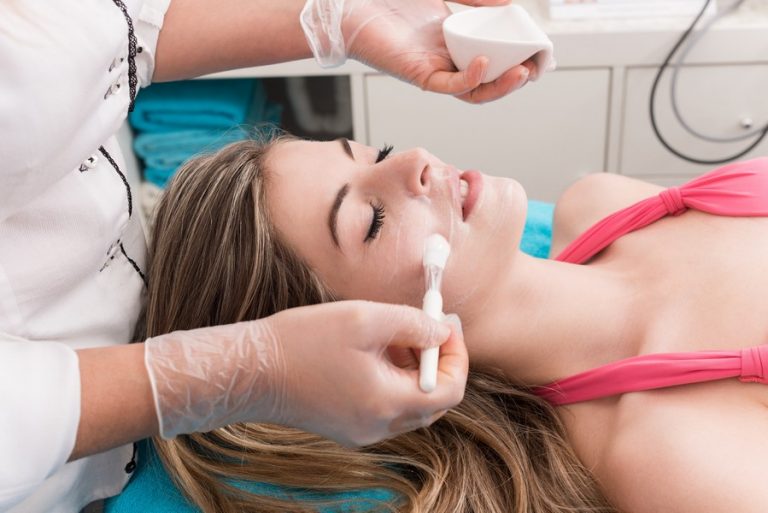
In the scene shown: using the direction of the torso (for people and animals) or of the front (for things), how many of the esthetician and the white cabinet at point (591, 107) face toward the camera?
1

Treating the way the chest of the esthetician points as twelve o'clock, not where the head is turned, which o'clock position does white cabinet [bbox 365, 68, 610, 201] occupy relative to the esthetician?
The white cabinet is roughly at 10 o'clock from the esthetician.

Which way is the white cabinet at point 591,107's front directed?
toward the camera

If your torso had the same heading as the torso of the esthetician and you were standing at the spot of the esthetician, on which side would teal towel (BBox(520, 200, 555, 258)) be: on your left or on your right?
on your left

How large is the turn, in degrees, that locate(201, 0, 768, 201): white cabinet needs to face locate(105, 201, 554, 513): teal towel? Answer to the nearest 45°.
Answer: approximately 45° to its right

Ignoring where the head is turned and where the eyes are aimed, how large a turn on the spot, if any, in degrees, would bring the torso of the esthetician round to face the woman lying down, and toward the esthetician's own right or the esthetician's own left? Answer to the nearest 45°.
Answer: approximately 45° to the esthetician's own left

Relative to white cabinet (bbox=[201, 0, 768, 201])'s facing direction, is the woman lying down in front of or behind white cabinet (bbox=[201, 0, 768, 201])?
in front

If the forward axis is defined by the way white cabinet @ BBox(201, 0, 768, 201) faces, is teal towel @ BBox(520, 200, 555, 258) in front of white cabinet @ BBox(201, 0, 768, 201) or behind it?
in front

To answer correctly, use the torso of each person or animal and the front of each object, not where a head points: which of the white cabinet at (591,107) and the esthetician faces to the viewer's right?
the esthetician

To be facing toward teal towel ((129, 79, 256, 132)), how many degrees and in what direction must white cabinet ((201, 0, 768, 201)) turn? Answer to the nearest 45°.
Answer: approximately 90° to its right

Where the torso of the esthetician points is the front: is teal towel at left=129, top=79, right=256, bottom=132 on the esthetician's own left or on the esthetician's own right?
on the esthetician's own left

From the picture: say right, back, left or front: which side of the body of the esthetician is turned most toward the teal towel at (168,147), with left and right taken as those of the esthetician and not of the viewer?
left

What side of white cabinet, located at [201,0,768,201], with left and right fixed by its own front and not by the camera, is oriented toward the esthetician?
front

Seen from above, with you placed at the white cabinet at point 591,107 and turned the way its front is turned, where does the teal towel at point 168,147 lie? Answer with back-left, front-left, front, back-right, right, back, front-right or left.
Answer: right

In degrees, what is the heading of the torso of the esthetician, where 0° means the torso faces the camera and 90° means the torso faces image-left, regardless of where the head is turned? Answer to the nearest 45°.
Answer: approximately 270°

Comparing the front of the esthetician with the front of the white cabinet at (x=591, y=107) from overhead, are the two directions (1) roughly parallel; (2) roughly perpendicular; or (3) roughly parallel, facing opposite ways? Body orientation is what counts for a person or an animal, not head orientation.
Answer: roughly perpendicular
